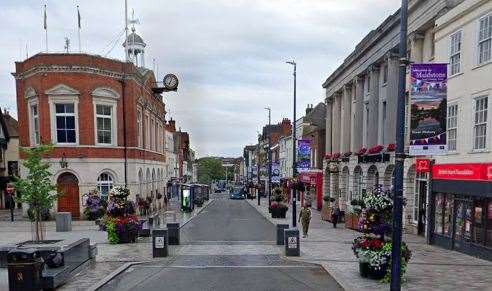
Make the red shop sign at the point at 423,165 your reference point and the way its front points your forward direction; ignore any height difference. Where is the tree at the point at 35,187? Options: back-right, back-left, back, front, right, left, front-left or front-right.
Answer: front-right

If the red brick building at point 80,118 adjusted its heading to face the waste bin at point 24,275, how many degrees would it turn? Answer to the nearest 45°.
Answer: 0° — it already faces it

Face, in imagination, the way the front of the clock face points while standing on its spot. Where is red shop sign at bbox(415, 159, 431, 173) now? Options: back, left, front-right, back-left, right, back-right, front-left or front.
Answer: front-left

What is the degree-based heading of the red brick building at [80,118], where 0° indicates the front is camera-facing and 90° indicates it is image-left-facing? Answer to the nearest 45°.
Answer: approximately 0°

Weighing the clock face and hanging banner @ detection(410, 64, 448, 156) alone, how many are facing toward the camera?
2

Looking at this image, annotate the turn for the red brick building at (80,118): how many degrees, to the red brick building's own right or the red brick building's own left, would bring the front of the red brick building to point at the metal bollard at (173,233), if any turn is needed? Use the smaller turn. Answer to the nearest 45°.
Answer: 0° — it already faces it

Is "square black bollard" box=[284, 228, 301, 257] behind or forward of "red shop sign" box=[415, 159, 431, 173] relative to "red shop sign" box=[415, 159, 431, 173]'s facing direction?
forward

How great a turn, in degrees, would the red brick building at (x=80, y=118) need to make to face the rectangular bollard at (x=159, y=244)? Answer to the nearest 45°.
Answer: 0° — it already faces it

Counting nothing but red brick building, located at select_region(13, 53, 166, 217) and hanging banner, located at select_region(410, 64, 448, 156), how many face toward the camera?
2
